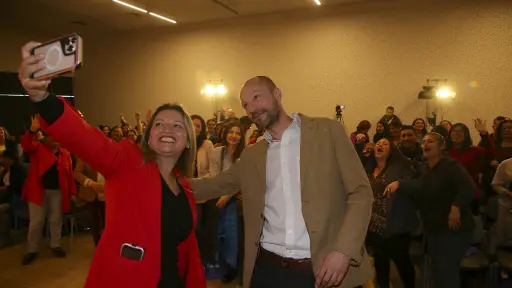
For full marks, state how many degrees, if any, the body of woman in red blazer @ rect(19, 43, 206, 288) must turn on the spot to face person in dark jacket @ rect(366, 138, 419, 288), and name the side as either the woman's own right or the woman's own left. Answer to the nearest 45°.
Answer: approximately 90° to the woman's own left

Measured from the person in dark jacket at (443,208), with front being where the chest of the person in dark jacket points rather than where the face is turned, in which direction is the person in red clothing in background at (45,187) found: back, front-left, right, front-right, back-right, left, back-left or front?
front-right

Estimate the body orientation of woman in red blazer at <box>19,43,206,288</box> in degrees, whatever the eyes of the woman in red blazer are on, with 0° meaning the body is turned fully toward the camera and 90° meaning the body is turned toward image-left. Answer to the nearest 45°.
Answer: approximately 315°

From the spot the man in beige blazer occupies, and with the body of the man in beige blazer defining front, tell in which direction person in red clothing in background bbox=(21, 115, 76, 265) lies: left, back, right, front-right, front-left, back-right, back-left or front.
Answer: right

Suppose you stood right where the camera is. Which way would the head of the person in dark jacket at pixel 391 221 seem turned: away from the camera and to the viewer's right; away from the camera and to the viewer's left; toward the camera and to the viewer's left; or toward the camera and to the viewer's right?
toward the camera and to the viewer's left

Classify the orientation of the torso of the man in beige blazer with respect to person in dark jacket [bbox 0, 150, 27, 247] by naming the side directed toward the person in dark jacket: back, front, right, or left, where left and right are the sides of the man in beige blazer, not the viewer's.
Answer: right

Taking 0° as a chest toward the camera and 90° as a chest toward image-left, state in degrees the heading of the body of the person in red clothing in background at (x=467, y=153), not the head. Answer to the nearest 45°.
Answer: approximately 45°

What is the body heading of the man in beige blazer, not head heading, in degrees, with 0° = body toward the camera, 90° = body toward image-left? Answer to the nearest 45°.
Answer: approximately 45°
